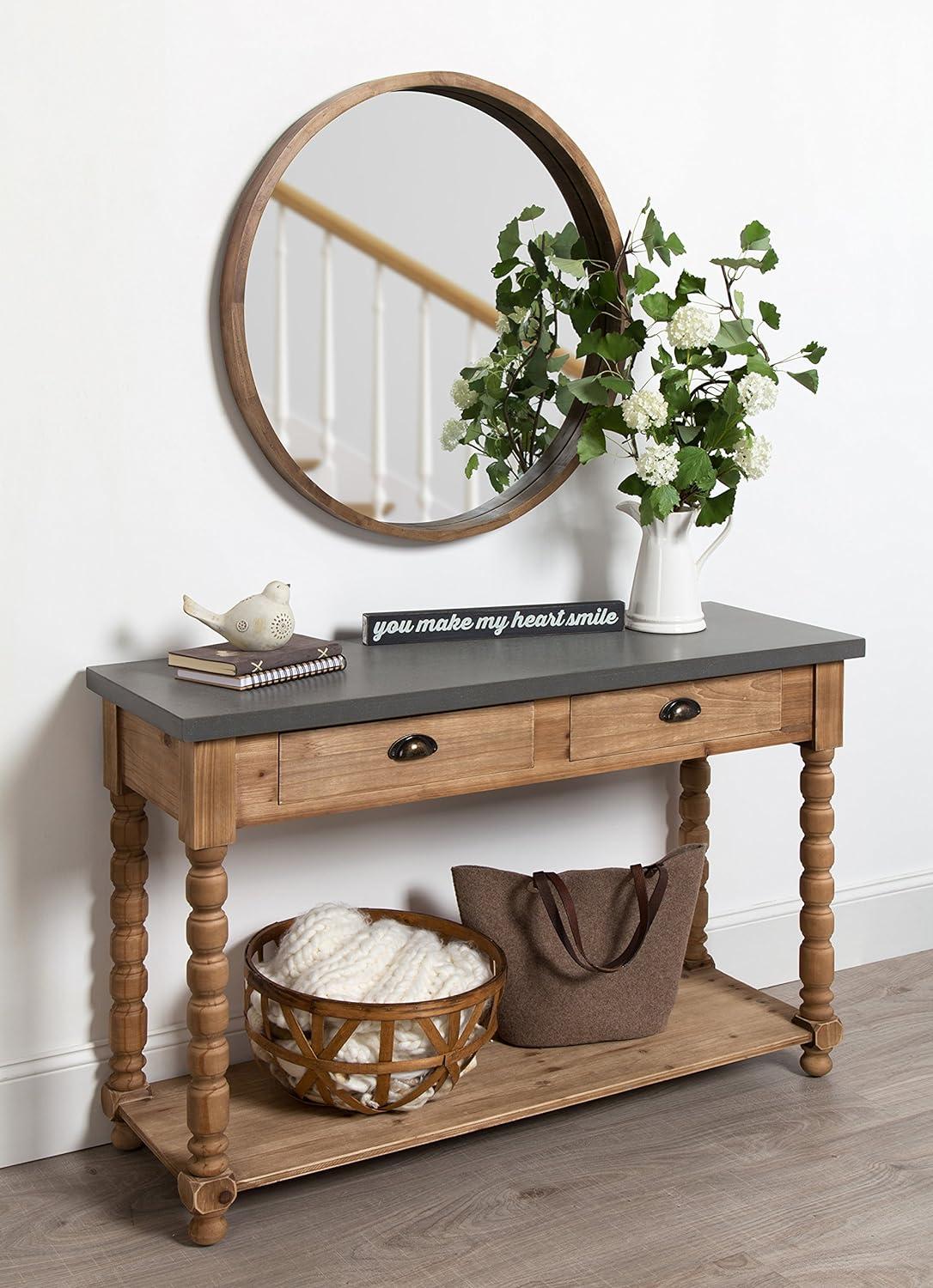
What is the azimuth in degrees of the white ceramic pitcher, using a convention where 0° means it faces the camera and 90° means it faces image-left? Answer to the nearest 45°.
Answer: approximately 90°

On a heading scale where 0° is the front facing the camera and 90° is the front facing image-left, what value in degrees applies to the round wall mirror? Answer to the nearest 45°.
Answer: approximately 315°

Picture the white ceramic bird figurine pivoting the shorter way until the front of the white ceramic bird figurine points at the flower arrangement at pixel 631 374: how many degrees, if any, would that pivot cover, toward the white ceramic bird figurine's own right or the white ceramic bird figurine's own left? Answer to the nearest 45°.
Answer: approximately 45° to the white ceramic bird figurine's own left

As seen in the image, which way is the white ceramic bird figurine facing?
to the viewer's right

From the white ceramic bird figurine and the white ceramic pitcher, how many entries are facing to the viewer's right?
1

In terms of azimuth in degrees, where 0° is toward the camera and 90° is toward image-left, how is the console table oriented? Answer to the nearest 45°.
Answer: approximately 315°

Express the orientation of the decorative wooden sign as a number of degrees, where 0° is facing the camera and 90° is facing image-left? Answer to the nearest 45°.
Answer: approximately 315°

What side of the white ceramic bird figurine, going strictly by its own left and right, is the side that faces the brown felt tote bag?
front
